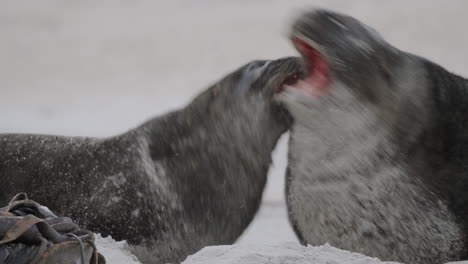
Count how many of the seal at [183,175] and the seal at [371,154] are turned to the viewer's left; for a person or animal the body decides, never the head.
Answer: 1

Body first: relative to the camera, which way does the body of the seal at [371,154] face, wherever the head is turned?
to the viewer's left

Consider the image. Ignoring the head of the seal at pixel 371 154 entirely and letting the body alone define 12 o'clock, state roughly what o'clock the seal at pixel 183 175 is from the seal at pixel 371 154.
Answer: the seal at pixel 183 175 is roughly at 12 o'clock from the seal at pixel 371 154.

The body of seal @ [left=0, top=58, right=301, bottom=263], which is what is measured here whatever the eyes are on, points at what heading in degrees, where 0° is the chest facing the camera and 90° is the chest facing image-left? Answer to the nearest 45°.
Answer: approximately 270°

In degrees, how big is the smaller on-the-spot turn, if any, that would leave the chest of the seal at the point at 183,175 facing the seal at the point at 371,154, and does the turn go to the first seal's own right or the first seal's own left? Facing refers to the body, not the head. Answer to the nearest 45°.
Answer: approximately 45° to the first seal's own right

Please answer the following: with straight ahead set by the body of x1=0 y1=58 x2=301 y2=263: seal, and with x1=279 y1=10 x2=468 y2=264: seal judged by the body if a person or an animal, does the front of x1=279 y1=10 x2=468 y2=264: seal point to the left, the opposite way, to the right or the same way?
the opposite way
